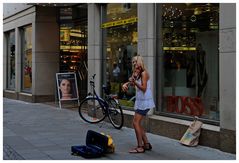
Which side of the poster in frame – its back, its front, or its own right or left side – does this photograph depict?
front

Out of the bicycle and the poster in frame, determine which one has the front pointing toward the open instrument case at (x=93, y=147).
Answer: the poster in frame

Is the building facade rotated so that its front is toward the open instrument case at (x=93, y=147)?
yes

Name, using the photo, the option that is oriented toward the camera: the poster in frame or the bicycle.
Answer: the poster in frame

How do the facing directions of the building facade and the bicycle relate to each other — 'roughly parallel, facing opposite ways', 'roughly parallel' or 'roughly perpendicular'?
roughly perpendicular

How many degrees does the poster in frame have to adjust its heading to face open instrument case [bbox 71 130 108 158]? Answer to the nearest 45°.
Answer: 0° — it already faces it

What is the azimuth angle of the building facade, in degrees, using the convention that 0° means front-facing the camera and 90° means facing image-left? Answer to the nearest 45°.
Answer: approximately 45°

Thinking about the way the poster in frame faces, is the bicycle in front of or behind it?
in front

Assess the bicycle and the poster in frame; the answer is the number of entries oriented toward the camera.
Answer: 1
